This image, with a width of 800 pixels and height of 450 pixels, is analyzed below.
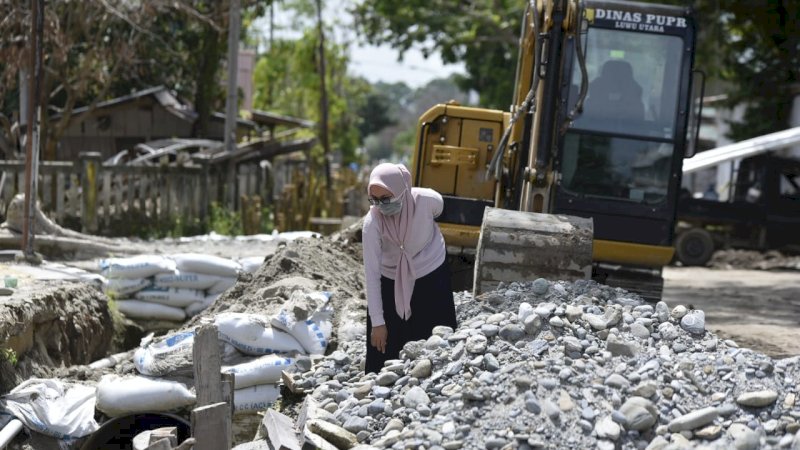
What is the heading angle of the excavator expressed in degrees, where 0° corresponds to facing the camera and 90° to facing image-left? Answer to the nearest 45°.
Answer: approximately 0°

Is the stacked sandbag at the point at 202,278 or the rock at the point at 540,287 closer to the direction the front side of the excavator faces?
the rock

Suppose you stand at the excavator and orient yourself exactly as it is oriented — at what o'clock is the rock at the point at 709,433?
The rock is roughly at 12 o'clock from the excavator.

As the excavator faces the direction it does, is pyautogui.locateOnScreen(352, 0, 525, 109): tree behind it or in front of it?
behind

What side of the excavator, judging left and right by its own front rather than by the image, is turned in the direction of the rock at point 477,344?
front

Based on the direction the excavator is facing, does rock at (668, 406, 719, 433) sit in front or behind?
in front

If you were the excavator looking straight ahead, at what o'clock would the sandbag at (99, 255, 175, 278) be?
The sandbag is roughly at 3 o'clock from the excavator.
